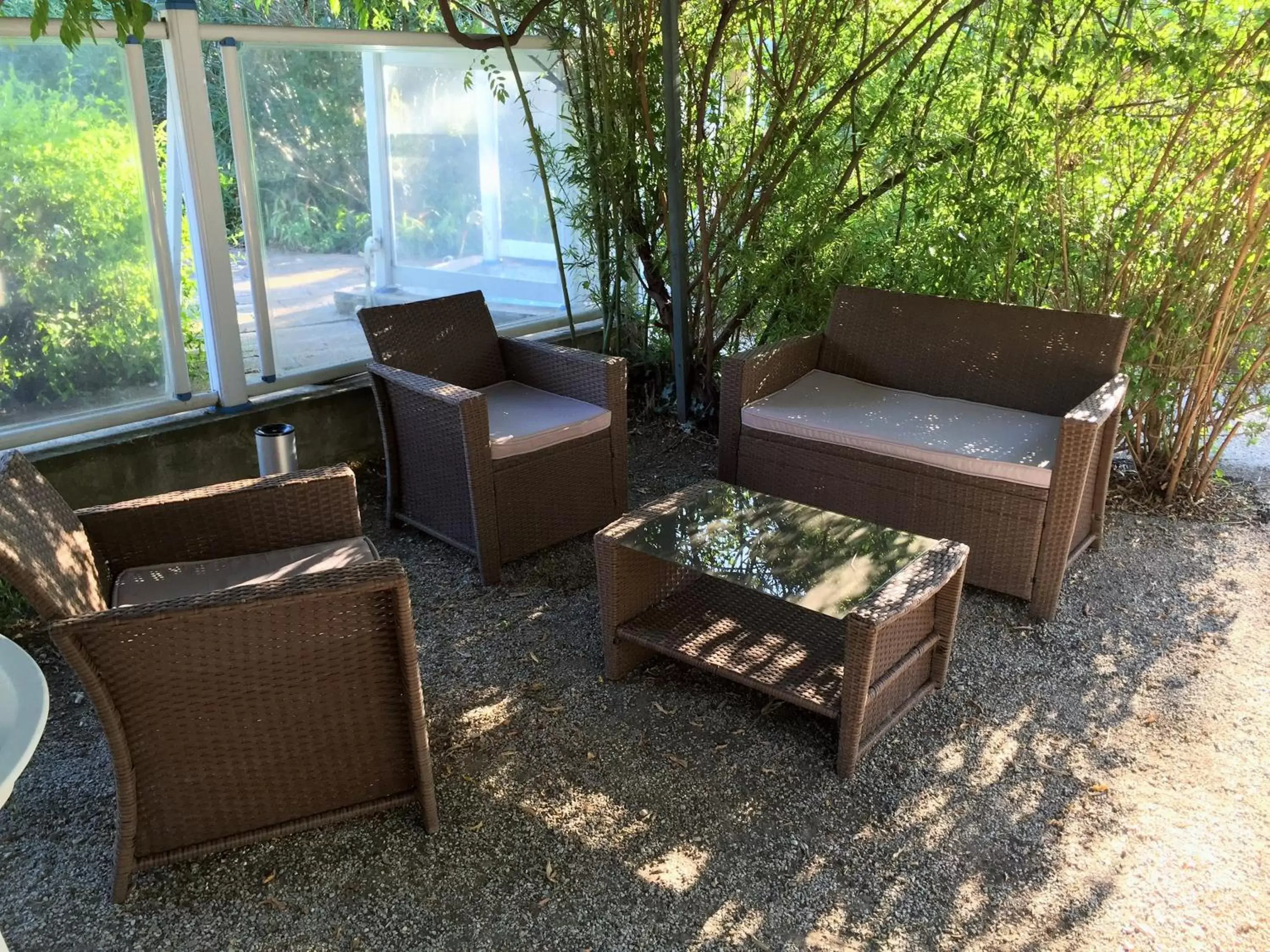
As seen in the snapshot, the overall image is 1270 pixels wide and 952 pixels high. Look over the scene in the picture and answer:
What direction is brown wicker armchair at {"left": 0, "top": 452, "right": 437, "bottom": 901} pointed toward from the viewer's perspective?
to the viewer's right

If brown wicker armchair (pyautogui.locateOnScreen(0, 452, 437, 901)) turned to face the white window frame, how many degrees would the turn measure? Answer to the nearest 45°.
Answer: approximately 90° to its left

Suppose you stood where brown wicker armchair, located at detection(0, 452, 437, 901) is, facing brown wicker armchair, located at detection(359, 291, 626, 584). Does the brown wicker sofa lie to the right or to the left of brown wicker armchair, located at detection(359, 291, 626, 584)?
right

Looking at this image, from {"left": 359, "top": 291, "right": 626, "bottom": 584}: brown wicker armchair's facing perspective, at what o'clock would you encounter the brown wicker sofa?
The brown wicker sofa is roughly at 11 o'clock from the brown wicker armchair.

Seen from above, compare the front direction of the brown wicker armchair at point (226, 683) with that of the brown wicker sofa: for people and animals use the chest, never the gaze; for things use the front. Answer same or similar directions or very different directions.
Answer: very different directions

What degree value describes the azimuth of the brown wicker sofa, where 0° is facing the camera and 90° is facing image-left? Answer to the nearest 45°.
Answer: approximately 45°

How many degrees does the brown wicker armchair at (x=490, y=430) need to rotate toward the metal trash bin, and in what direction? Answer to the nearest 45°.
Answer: approximately 135° to its right

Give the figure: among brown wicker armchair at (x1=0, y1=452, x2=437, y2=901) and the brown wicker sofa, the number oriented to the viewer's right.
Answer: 1

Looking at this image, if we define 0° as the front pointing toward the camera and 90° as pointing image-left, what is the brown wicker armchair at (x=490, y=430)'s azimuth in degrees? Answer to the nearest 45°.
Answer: approximately 315°
